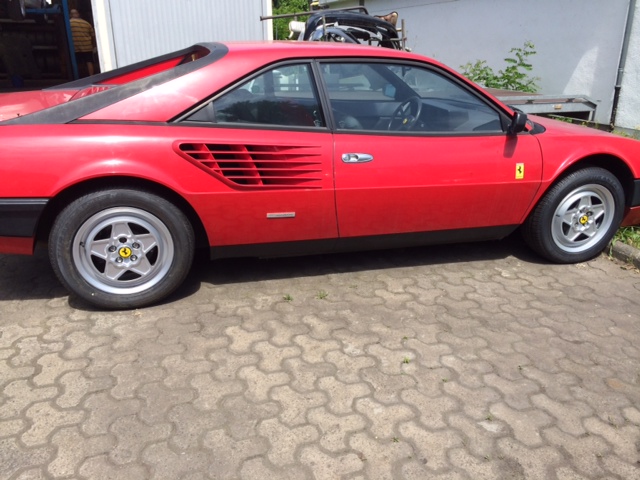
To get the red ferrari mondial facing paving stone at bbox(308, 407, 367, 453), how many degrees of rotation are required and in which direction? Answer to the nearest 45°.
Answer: approximately 90° to its right

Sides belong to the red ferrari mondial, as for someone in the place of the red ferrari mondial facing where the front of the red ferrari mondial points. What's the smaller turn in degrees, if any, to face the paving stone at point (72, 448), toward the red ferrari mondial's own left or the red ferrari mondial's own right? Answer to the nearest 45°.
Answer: approximately 135° to the red ferrari mondial's own right

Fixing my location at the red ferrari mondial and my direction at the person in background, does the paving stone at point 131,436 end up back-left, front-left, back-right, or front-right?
back-left

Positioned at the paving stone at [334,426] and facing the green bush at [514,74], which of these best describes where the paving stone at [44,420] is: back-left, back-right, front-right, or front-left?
back-left

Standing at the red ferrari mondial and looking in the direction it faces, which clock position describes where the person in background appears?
The person in background is roughly at 8 o'clock from the red ferrari mondial.

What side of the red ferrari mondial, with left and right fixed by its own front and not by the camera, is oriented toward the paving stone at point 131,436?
right

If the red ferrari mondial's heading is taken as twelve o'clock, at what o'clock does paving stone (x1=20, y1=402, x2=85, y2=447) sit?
The paving stone is roughly at 4 o'clock from the red ferrari mondial.

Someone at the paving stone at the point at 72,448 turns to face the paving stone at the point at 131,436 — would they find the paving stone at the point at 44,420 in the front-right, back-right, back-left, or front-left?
back-left

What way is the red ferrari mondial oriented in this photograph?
to the viewer's right

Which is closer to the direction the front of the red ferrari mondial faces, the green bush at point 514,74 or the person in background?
the green bush

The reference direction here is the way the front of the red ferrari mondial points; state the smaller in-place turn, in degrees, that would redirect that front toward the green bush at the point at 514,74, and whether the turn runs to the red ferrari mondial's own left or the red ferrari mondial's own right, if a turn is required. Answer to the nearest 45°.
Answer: approximately 45° to the red ferrari mondial's own left

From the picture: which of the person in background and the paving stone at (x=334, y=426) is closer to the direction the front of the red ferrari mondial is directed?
the paving stone
